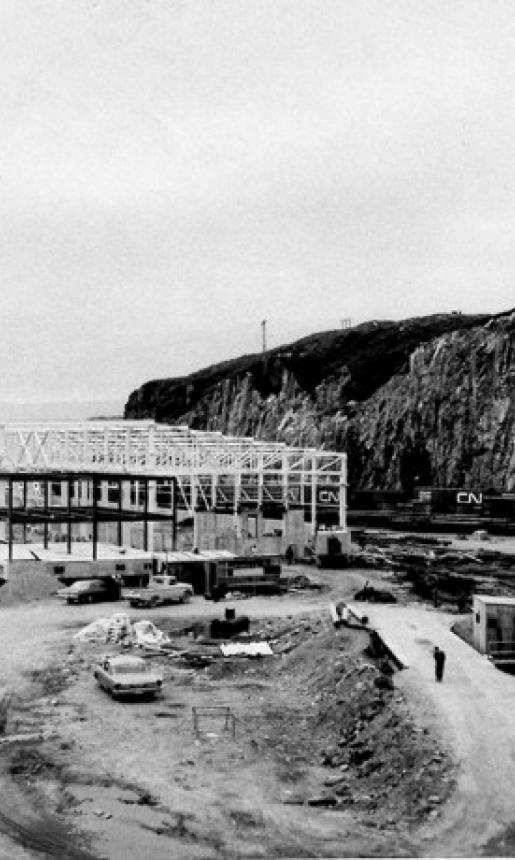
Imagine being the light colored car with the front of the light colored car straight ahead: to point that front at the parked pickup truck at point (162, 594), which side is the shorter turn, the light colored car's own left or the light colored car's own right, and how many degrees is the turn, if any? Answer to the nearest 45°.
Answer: approximately 45° to the light colored car's own right

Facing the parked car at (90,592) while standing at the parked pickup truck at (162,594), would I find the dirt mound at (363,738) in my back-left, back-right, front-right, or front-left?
back-left

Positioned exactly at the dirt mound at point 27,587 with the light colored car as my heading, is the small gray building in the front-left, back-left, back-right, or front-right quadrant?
front-left

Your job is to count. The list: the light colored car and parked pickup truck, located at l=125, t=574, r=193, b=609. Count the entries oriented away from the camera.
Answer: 0

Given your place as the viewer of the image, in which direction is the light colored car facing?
facing the viewer and to the right of the viewer

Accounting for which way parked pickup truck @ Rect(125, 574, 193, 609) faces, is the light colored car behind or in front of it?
in front

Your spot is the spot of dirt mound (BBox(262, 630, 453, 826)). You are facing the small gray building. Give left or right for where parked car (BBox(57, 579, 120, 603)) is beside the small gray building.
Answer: left
